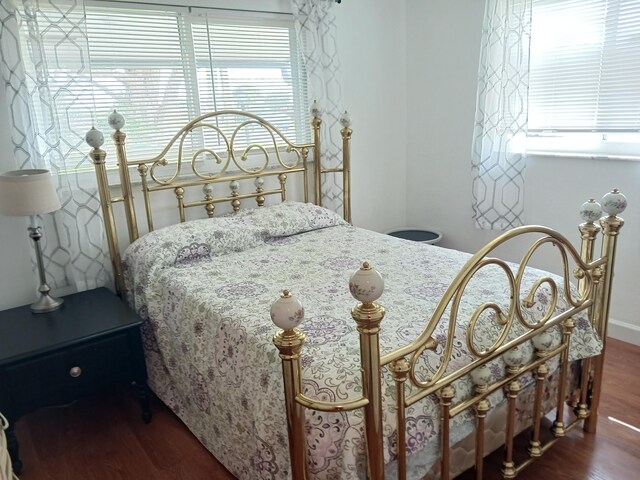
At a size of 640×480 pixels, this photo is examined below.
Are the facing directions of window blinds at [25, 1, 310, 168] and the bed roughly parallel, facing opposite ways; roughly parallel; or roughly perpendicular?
roughly parallel

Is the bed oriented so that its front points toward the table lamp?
no

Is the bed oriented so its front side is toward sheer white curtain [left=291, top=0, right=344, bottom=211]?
no

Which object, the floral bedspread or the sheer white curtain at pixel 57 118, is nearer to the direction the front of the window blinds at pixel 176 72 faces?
the floral bedspread

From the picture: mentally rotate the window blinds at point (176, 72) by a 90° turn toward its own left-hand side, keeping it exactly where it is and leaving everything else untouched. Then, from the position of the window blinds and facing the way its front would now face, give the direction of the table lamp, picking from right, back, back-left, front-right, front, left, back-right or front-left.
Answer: back

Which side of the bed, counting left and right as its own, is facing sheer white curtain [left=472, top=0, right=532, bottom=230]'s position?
left

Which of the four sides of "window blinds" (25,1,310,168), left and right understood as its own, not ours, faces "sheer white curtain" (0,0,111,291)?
right

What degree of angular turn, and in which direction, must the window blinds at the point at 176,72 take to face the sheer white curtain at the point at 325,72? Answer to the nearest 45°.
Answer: approximately 45° to its left

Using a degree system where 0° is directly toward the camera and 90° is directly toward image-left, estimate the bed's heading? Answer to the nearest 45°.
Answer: approximately 315°

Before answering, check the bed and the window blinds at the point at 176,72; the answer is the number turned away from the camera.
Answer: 0

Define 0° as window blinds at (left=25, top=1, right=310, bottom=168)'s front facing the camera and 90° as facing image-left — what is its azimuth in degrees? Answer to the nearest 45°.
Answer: approximately 315°

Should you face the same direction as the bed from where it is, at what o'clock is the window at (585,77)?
The window is roughly at 9 o'clock from the bed.

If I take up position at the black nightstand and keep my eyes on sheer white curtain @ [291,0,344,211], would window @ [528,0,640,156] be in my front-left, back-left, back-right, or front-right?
front-right
